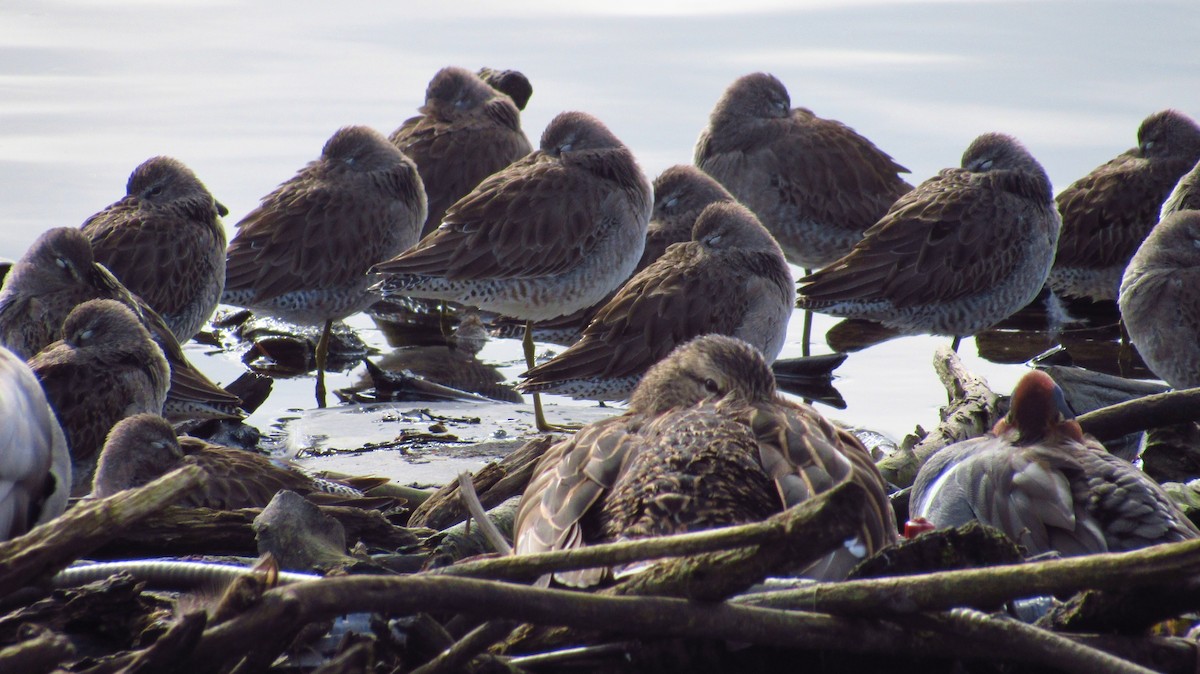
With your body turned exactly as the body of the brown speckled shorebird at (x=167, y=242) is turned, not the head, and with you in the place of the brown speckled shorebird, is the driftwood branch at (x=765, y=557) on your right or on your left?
on your right

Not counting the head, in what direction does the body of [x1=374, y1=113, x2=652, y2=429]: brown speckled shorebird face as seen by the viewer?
to the viewer's right

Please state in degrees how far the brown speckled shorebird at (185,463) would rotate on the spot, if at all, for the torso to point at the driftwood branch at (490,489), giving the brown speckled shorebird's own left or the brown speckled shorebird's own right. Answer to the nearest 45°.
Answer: approximately 180°

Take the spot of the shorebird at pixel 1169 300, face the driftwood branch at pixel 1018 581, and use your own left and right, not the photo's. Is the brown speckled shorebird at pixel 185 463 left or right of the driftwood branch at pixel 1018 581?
right

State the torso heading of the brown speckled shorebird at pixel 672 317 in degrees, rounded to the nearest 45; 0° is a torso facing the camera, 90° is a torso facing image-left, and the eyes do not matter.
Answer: approximately 270°

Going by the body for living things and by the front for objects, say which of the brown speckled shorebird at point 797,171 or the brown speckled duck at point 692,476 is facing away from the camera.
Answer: the brown speckled duck at point 692,476

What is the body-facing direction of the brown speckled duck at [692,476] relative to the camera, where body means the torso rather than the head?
away from the camera

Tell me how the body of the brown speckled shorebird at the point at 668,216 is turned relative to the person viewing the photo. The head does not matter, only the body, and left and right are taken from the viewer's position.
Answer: facing to the right of the viewer

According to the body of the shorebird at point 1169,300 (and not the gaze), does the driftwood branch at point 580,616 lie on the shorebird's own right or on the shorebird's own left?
on the shorebird's own left

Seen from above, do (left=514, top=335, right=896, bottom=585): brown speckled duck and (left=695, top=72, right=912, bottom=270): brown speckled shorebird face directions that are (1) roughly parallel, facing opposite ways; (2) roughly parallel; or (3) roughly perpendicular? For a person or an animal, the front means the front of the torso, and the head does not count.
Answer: roughly perpendicular

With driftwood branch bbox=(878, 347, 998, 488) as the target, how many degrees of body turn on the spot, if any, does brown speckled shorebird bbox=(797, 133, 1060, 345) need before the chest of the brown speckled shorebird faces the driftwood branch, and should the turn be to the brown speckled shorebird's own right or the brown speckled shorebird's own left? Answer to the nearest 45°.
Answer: approximately 90° to the brown speckled shorebird's own right

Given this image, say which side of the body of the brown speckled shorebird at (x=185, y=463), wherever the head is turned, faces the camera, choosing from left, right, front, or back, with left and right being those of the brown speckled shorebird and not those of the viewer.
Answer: left

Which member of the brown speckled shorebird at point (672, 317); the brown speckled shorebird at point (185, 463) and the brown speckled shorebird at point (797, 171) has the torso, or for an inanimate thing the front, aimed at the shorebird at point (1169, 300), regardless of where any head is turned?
the brown speckled shorebird at point (672, 317)
